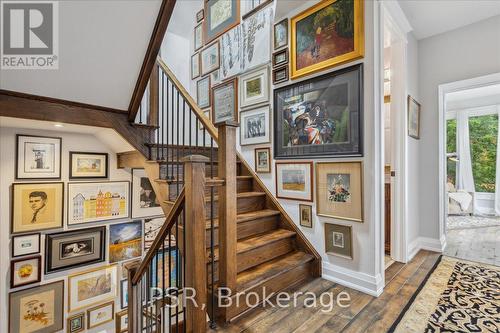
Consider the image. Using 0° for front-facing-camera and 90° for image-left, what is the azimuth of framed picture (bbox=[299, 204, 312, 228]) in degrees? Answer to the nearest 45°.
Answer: approximately 45°

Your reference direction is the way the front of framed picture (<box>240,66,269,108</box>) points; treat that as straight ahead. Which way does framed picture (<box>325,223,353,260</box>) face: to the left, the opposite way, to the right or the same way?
the same way

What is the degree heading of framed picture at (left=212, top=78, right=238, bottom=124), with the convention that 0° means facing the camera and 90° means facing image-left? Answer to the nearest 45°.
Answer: approximately 45°

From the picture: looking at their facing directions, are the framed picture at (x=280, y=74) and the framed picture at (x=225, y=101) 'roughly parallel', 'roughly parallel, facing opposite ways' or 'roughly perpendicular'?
roughly parallel

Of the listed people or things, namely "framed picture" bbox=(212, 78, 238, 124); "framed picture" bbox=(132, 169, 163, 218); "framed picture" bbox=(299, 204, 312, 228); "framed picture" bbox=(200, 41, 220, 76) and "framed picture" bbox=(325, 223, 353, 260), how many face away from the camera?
0

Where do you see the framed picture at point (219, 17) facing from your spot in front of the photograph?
facing the viewer and to the left of the viewer

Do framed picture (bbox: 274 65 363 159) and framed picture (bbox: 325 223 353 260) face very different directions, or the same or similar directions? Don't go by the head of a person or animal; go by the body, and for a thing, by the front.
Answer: same or similar directions

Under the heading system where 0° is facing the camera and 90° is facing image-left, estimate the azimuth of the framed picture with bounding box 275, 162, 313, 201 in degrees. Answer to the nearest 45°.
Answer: approximately 45°

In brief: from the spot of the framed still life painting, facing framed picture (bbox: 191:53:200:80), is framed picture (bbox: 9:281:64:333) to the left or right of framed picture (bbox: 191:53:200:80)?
left

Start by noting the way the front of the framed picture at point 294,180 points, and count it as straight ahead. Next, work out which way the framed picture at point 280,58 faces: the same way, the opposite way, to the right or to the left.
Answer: the same way

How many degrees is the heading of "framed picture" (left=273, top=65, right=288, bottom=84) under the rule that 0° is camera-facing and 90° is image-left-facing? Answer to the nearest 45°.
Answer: approximately 45°

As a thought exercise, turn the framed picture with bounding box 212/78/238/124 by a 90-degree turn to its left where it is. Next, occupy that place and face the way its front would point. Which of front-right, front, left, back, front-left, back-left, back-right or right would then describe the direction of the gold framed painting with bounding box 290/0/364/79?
front

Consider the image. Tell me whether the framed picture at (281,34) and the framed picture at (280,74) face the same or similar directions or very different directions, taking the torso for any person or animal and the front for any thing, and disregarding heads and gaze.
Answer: same or similar directions
